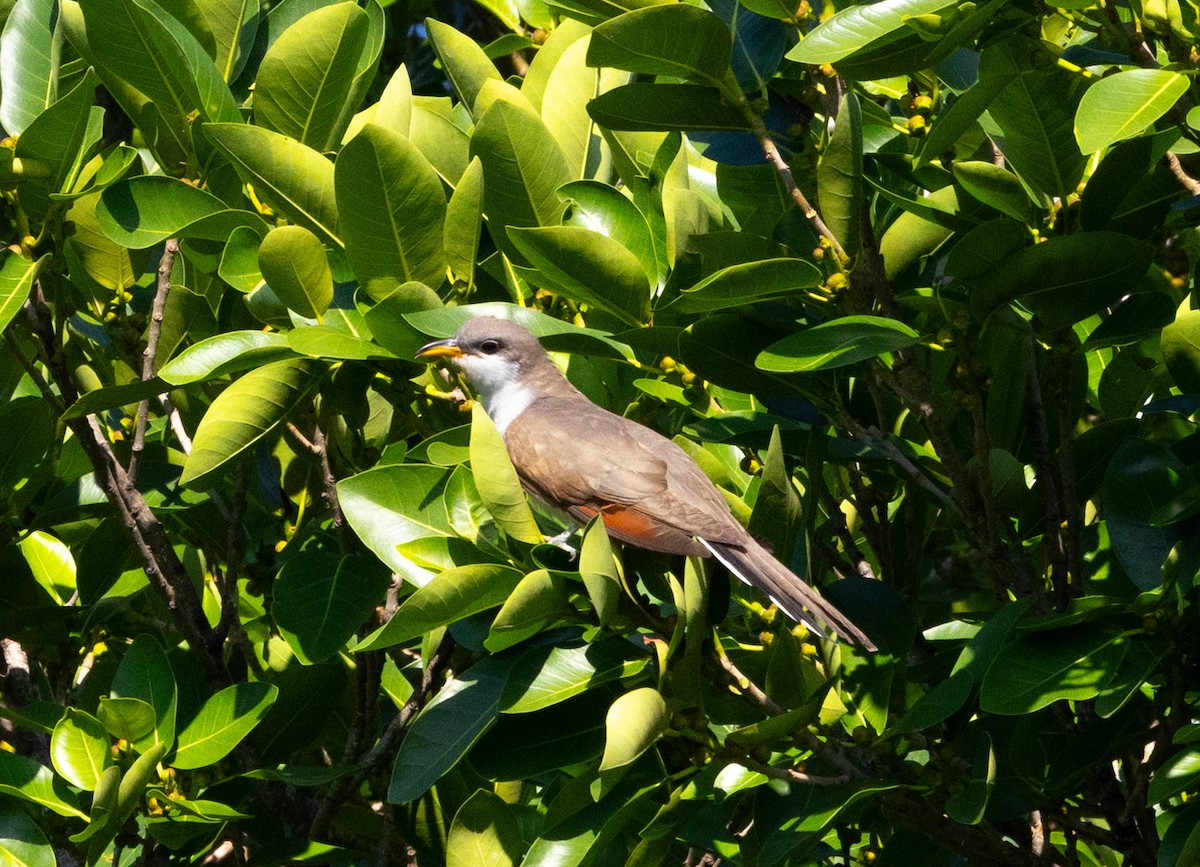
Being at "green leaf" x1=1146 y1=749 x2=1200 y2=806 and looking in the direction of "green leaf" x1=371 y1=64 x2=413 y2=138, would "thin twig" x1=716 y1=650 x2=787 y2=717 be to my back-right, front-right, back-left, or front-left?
front-left

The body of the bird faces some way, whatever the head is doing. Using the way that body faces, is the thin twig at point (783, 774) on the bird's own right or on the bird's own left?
on the bird's own left

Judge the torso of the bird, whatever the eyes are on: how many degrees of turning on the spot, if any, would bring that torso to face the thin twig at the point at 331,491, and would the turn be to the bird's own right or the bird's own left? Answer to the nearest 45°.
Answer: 0° — it already faces it

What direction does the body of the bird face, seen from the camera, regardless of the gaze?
to the viewer's left

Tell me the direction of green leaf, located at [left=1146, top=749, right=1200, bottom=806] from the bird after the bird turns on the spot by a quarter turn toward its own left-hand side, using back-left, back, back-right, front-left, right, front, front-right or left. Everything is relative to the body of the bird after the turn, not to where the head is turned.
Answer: front-left

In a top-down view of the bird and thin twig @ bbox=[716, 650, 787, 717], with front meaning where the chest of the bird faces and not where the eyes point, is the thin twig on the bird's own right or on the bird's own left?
on the bird's own left
